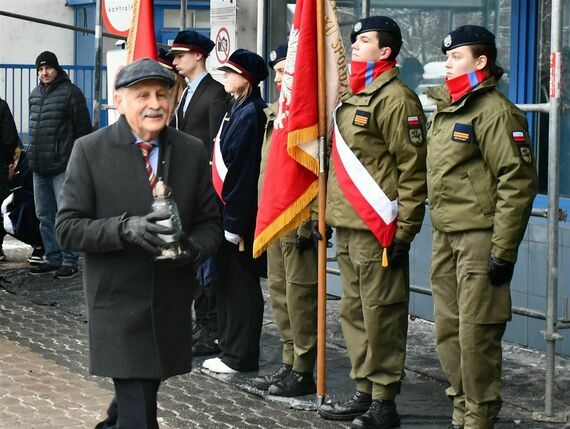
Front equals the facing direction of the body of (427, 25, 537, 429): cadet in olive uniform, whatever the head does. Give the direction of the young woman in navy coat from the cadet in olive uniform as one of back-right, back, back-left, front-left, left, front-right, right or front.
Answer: right

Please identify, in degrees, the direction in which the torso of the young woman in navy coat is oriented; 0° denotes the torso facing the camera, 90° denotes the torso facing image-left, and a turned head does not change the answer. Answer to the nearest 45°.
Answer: approximately 90°

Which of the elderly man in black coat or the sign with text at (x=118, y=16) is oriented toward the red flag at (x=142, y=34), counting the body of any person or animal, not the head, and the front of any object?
the sign with text

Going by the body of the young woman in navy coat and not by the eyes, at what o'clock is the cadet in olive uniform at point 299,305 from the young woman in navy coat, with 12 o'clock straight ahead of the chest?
The cadet in olive uniform is roughly at 8 o'clock from the young woman in navy coat.

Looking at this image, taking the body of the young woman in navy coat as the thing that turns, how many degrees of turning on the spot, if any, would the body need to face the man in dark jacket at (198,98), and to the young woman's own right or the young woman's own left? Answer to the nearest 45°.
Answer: approximately 45° to the young woman's own right

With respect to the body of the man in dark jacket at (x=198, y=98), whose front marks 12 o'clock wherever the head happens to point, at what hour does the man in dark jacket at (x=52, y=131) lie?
the man in dark jacket at (x=52, y=131) is roughly at 4 o'clock from the man in dark jacket at (x=198, y=98).

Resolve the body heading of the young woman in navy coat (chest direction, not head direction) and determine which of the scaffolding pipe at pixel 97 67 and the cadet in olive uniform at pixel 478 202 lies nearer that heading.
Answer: the scaffolding pipe

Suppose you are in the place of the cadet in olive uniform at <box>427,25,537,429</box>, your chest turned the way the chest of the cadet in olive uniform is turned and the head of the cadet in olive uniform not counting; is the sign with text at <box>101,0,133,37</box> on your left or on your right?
on your right

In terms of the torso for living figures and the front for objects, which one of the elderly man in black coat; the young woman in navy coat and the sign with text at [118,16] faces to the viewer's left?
the young woman in navy coat

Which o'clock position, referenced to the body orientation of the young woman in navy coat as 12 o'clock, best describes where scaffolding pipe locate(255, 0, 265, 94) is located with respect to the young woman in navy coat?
The scaffolding pipe is roughly at 3 o'clock from the young woman in navy coat.

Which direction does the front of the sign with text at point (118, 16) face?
toward the camera

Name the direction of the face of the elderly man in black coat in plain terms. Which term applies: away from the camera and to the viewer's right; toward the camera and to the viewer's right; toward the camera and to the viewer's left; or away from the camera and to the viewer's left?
toward the camera and to the viewer's right

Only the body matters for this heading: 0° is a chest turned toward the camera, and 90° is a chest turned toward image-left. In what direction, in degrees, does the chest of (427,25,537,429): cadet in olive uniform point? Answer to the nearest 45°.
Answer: approximately 45°

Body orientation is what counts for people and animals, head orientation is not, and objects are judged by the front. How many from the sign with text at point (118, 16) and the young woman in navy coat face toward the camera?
1

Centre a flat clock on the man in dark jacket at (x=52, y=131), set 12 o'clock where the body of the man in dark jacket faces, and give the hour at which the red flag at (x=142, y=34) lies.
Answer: The red flag is roughly at 10 o'clock from the man in dark jacket.
